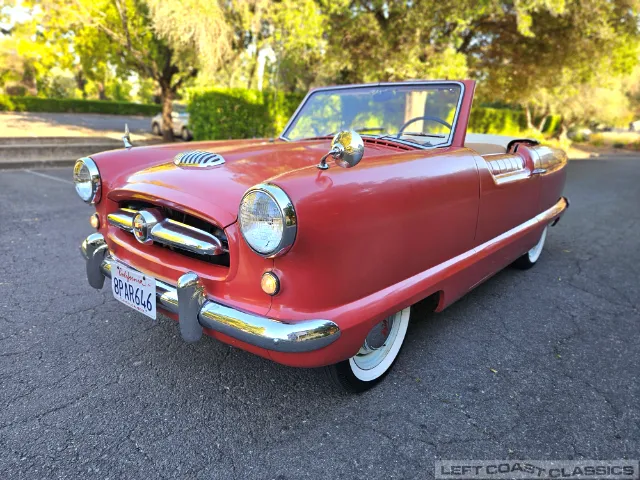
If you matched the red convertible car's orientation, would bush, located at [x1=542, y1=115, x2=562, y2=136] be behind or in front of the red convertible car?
behind

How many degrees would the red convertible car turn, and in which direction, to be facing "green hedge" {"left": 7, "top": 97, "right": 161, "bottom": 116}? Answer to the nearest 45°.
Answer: approximately 90° to its right

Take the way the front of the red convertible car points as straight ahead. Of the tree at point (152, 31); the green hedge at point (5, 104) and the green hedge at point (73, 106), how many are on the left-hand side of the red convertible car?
0

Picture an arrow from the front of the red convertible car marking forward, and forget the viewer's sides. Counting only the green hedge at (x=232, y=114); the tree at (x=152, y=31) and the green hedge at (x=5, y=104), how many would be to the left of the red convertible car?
0

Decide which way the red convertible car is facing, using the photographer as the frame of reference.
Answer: facing the viewer and to the left of the viewer

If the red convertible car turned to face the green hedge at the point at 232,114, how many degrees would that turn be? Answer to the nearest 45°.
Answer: approximately 135° to its right

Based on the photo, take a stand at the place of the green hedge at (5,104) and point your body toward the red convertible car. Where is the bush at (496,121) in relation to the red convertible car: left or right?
left

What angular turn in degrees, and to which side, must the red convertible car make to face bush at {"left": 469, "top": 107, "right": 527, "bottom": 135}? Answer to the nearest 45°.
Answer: approximately 135° to its right

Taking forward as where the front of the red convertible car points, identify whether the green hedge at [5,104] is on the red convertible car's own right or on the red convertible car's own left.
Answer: on the red convertible car's own right
